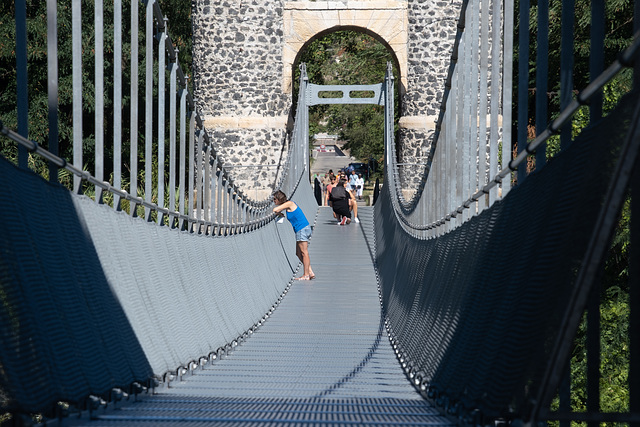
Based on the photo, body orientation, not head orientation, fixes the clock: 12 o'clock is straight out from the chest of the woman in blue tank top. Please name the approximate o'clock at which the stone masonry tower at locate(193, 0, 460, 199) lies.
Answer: The stone masonry tower is roughly at 3 o'clock from the woman in blue tank top.

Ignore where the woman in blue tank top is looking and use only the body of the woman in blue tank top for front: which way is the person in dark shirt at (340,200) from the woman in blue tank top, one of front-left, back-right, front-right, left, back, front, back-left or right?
right

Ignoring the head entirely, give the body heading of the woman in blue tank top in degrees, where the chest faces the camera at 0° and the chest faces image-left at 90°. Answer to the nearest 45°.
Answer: approximately 90°
